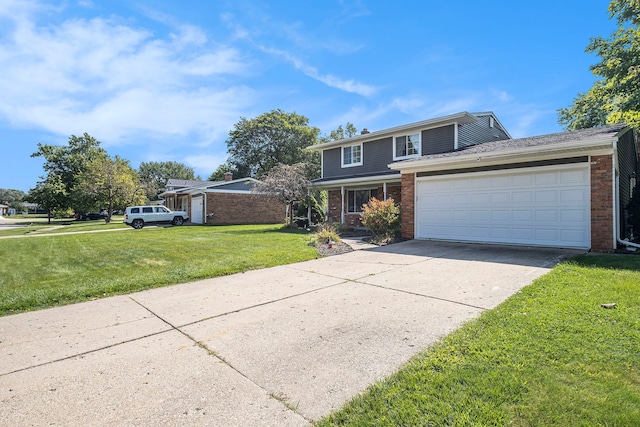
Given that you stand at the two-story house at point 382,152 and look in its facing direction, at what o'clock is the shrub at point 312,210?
The shrub is roughly at 2 o'clock from the two-story house.

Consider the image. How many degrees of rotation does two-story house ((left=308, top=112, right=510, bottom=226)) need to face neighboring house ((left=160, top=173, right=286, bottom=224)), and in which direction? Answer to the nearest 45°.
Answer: approximately 90° to its right

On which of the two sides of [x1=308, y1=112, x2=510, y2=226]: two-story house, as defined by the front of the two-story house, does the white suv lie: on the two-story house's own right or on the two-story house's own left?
on the two-story house's own right

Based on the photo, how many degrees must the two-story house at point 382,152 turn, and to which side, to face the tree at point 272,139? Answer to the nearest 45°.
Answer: approximately 90° to its right

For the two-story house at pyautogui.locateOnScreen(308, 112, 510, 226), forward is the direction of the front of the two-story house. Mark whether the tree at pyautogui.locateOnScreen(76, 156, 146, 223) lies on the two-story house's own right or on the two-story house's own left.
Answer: on the two-story house's own right

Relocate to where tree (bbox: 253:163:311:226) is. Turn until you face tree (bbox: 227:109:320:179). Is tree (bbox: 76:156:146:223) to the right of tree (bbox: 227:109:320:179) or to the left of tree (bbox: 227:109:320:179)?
left

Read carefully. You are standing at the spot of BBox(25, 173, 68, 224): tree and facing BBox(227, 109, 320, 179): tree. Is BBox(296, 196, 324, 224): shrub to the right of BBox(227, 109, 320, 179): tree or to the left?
right

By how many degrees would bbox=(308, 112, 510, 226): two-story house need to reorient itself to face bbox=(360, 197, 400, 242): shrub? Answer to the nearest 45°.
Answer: approximately 45° to its left

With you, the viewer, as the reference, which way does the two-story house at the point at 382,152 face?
facing the viewer and to the left of the viewer

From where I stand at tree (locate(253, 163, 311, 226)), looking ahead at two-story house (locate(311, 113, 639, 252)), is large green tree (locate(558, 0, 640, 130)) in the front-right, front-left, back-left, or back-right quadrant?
front-left
